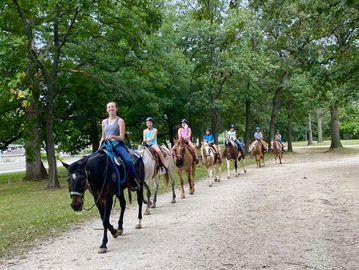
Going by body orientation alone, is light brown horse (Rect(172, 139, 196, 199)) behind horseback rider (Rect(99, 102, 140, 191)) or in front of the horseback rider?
behind

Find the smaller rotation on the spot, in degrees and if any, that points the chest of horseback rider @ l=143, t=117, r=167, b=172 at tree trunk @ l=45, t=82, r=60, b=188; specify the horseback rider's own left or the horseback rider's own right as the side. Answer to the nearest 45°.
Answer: approximately 90° to the horseback rider's own right

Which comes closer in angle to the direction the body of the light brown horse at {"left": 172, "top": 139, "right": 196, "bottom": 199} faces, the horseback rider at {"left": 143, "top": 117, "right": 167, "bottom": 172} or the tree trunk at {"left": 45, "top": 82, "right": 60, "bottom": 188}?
the horseback rider

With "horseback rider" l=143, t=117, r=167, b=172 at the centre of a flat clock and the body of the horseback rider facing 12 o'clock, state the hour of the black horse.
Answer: The black horse is roughly at 11 o'clock from the horseback rider.

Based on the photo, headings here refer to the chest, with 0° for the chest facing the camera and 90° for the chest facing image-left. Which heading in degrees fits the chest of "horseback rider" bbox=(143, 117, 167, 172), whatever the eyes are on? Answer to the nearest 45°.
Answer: approximately 45°
